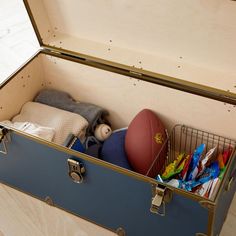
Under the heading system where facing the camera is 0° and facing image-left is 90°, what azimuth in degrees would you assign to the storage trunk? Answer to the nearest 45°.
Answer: approximately 45°
